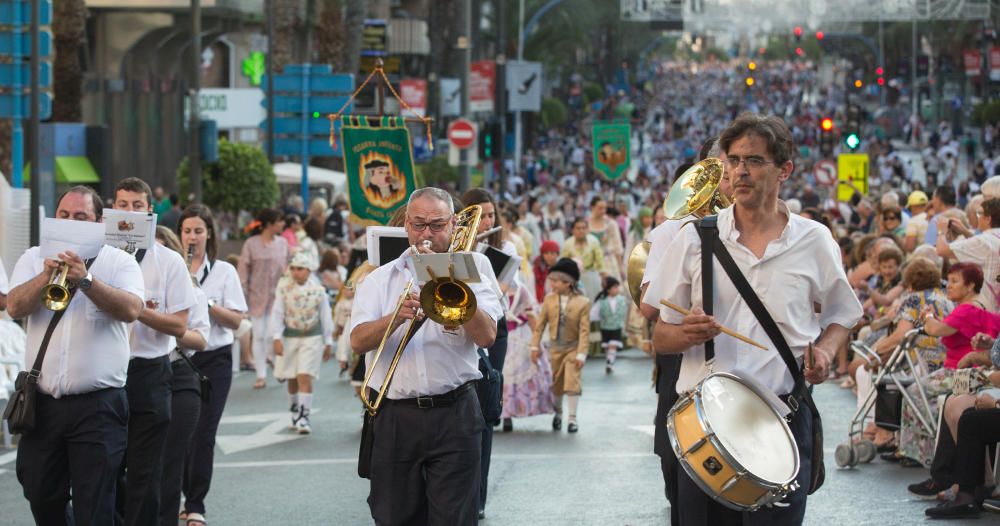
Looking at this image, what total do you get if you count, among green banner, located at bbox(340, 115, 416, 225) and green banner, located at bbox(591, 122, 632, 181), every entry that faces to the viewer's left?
0

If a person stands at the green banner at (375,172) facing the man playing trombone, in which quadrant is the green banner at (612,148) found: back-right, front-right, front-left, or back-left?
back-left

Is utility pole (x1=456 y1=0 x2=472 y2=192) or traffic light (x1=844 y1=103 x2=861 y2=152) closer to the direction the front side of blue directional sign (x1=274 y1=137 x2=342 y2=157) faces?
the utility pole

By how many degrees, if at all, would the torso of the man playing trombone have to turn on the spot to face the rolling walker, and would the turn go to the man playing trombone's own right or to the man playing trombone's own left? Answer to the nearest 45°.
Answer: approximately 135° to the man playing trombone's own left

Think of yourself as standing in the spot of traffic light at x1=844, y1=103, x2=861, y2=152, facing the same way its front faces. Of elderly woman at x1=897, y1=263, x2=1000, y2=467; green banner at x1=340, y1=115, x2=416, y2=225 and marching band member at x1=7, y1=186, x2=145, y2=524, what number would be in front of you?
3

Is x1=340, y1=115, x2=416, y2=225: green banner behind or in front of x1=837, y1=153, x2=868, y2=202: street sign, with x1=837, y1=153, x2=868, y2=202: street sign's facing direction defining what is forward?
in front

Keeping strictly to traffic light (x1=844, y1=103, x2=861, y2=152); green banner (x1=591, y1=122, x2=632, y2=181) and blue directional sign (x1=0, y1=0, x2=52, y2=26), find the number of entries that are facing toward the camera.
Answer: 3

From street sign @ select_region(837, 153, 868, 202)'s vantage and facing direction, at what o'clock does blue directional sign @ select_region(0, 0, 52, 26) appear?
The blue directional sign is roughly at 1 o'clock from the street sign.

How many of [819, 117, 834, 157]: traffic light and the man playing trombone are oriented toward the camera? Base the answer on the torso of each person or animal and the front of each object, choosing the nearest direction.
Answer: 2

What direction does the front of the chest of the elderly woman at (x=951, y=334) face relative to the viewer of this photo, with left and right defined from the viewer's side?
facing to the left of the viewer

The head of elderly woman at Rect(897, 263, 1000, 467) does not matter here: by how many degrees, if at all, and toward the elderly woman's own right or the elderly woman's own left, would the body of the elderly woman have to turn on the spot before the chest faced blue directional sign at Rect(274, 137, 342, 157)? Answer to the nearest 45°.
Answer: approximately 45° to the elderly woman's own right
